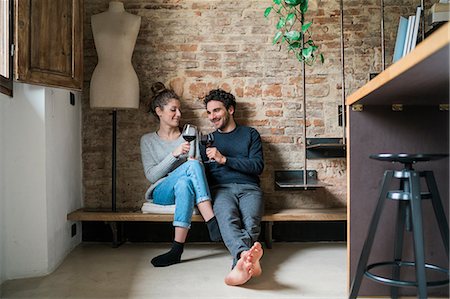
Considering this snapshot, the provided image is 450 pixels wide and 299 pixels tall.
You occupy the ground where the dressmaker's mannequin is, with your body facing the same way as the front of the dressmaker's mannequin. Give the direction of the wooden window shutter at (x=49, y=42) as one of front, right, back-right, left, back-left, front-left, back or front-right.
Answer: front-right

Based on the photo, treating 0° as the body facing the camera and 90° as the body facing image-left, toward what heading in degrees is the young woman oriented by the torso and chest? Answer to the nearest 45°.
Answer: approximately 315°

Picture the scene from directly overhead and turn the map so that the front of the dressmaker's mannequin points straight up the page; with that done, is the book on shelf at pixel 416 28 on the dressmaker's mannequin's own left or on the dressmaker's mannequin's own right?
on the dressmaker's mannequin's own left

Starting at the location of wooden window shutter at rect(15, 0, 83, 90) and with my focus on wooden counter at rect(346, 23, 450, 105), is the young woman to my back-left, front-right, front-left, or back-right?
front-left

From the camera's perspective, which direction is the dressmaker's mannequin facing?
toward the camera

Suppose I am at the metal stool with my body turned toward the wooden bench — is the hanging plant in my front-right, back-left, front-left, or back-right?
front-right

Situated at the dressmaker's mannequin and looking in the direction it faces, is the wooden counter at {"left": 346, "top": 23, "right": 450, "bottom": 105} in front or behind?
in front

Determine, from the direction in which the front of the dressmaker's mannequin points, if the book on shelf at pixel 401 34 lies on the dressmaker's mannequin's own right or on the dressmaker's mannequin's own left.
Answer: on the dressmaker's mannequin's own left

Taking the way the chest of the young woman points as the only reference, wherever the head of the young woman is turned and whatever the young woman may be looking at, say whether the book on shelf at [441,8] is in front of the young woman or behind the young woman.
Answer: in front

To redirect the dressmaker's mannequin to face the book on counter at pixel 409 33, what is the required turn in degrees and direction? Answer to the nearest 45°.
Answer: approximately 45° to its left

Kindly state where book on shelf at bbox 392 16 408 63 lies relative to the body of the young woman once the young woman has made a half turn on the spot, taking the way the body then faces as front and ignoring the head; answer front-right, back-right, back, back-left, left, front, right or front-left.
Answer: back

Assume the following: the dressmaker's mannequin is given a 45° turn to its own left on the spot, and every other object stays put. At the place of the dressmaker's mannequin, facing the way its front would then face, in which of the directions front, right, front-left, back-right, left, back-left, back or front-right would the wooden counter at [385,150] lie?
front

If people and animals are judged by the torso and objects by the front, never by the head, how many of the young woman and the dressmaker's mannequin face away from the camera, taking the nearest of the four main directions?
0

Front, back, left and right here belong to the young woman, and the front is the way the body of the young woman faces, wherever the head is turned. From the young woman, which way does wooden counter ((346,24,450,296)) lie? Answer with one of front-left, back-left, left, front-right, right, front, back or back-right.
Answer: front
